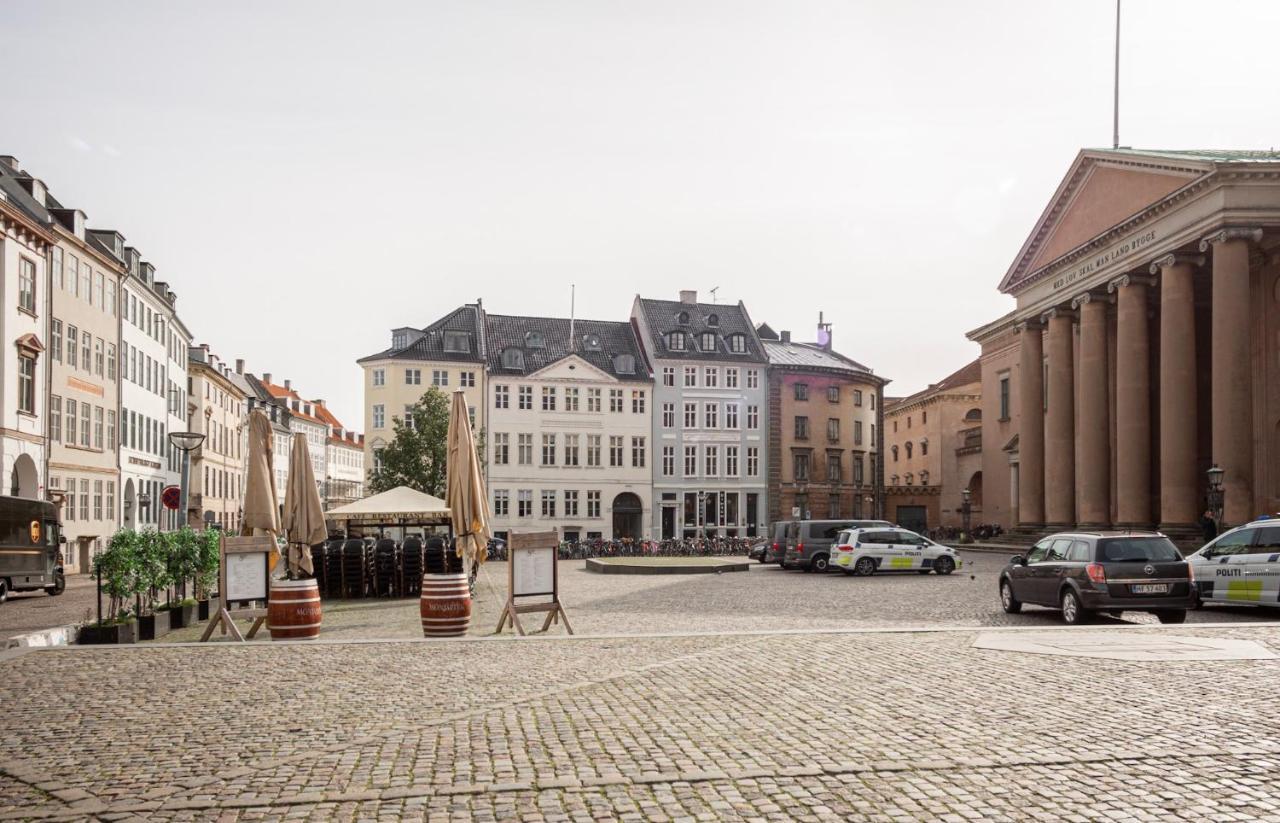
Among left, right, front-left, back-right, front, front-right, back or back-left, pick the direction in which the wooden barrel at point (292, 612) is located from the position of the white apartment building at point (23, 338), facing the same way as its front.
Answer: front-right

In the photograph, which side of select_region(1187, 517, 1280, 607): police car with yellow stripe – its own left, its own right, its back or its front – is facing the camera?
left

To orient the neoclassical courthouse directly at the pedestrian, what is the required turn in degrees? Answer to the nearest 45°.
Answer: approximately 45° to its left

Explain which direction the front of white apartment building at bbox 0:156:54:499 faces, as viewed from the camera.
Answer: facing the viewer and to the right of the viewer

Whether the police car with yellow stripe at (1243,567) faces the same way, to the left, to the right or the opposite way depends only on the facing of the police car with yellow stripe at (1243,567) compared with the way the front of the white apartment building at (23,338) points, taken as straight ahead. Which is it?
the opposite way

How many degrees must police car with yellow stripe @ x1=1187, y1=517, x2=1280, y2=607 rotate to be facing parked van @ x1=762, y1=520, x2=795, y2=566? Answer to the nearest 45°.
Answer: approximately 45° to its right

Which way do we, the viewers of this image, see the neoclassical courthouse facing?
facing the viewer and to the left of the viewer

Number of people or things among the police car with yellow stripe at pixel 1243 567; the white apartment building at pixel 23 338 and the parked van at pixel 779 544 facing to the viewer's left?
1

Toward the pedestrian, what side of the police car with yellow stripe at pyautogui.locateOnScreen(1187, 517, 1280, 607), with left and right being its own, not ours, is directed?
right
